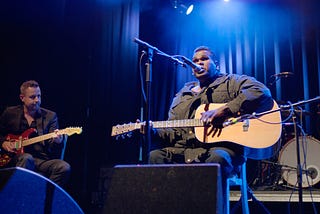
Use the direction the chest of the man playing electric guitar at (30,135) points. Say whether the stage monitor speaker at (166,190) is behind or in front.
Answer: in front

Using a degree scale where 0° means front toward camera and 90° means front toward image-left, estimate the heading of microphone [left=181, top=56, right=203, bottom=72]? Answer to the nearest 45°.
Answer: approximately 270°

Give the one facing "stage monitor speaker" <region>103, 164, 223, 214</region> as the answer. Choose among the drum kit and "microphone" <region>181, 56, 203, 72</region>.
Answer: the drum kit

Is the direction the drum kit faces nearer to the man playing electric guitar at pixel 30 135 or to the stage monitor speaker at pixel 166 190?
the stage monitor speaker

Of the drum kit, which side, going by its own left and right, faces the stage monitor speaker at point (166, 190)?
front

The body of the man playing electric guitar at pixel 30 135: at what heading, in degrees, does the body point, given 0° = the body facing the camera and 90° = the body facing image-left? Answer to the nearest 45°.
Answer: approximately 315°
